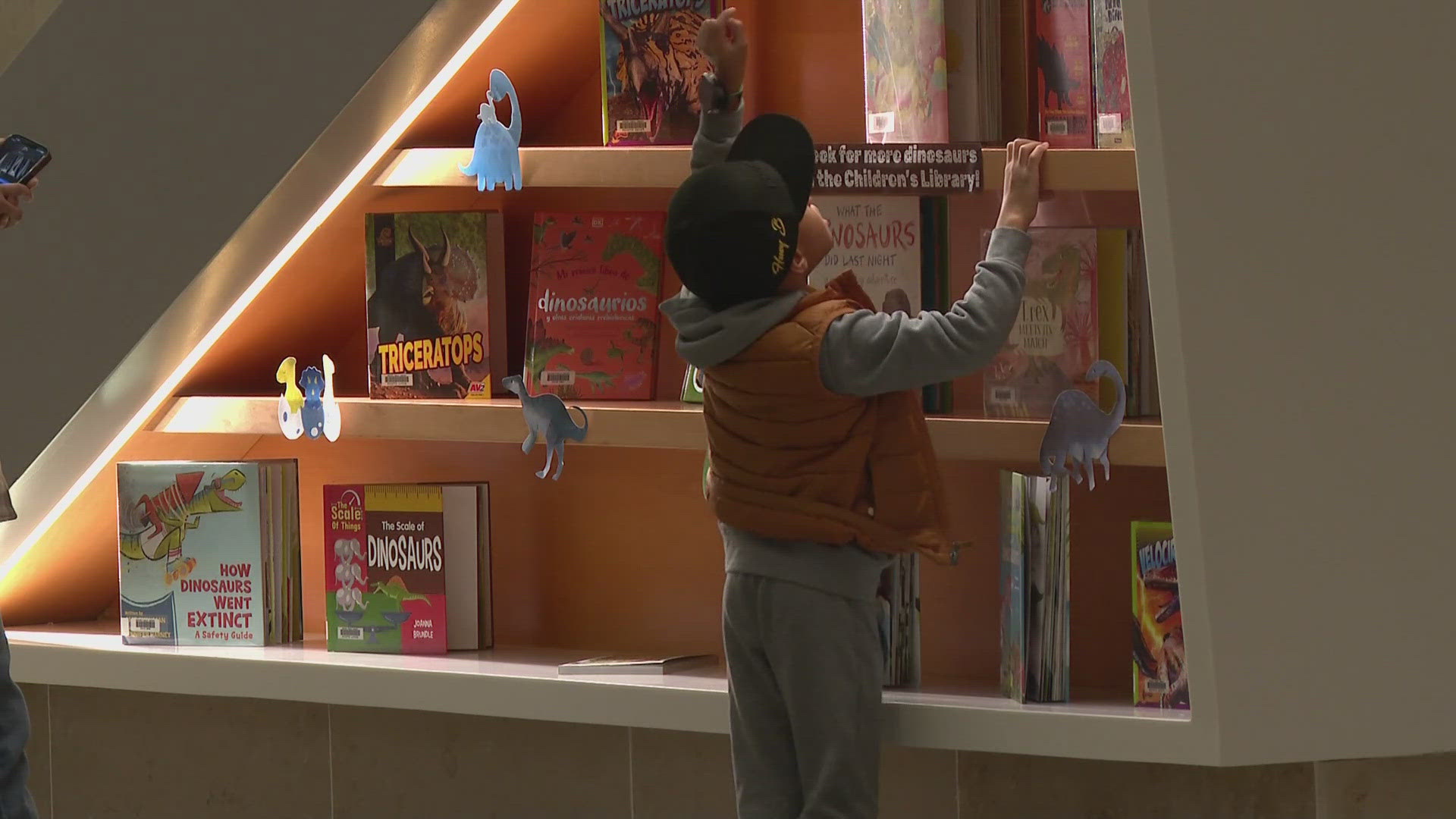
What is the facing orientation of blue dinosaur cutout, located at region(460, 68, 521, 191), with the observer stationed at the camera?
facing to the right of the viewer

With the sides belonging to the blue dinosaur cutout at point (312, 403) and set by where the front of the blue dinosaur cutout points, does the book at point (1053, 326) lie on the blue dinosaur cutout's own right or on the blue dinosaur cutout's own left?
on the blue dinosaur cutout's own left

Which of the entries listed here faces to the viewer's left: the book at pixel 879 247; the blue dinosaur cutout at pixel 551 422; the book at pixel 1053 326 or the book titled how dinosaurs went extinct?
the blue dinosaur cutout

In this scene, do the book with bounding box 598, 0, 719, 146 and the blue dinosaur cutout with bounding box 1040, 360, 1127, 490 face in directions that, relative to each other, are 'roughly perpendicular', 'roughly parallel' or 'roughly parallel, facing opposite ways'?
roughly perpendicular

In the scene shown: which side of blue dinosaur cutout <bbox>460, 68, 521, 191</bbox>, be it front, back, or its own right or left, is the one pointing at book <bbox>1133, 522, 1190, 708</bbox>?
front

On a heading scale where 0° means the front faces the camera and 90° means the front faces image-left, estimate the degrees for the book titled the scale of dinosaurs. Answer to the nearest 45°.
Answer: approximately 0°

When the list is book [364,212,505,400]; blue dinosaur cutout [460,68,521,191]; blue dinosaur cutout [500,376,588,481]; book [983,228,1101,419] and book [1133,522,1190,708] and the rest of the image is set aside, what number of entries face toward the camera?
3

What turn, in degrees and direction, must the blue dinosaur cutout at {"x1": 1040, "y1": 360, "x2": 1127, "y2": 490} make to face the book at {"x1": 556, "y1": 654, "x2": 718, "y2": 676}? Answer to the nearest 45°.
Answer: approximately 180°

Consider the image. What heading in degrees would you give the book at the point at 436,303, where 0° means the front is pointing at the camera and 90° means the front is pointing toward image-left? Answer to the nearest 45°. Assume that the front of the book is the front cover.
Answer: approximately 0°
